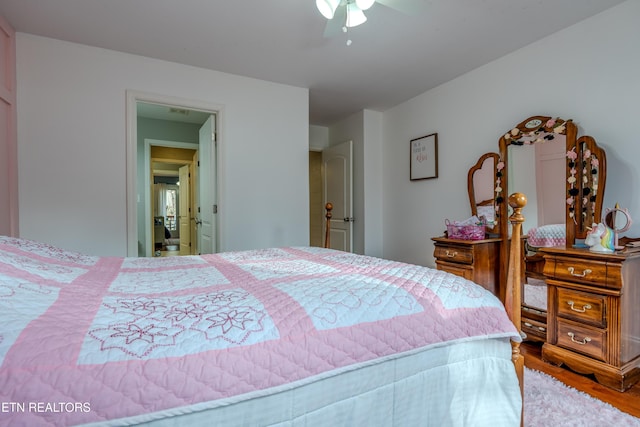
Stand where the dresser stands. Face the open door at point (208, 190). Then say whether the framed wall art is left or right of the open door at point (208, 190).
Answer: right

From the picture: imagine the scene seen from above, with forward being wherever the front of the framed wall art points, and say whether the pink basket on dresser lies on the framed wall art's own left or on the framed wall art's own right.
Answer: on the framed wall art's own left

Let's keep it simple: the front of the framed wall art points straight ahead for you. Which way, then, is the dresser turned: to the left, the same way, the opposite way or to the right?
the same way

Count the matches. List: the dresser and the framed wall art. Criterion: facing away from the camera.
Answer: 0

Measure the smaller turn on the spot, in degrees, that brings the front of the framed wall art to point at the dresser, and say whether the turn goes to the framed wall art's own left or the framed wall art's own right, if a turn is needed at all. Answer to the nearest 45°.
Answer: approximately 90° to the framed wall art's own left

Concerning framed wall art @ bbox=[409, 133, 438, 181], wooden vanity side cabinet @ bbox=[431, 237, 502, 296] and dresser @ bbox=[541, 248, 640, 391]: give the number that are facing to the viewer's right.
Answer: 0

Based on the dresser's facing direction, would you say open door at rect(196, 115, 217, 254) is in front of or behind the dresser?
in front

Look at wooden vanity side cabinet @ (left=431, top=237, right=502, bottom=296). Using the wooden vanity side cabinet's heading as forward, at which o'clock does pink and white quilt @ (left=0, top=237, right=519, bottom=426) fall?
The pink and white quilt is roughly at 11 o'clock from the wooden vanity side cabinet.

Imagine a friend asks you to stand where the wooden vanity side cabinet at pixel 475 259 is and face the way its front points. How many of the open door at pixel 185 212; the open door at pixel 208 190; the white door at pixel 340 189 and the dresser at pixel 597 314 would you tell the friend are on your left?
1

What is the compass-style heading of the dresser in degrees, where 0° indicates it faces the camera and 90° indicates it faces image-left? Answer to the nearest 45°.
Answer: approximately 45°

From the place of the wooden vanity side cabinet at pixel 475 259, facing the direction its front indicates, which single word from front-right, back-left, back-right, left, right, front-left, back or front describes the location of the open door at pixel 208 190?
front-right

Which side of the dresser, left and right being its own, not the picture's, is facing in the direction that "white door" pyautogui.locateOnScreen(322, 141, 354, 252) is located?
right

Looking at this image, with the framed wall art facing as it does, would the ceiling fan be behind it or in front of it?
in front

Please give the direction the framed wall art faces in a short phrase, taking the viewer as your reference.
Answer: facing the viewer and to the left of the viewer

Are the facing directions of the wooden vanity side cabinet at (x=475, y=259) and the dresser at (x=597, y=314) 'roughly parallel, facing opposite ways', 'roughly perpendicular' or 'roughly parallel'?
roughly parallel

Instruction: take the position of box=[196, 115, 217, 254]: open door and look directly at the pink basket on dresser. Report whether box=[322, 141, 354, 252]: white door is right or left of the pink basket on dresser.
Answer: left

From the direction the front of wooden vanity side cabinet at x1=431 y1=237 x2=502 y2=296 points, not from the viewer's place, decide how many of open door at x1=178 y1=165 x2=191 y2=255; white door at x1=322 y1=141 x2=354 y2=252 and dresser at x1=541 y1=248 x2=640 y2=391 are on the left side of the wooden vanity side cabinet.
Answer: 1

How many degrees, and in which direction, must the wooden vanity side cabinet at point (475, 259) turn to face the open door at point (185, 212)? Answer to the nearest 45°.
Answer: approximately 45° to its right
